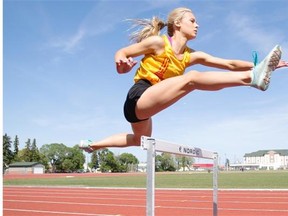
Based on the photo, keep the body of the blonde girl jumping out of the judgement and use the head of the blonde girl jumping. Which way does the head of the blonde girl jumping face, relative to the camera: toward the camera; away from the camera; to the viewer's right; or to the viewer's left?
to the viewer's right

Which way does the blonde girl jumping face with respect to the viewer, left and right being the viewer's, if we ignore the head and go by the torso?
facing the viewer and to the right of the viewer
